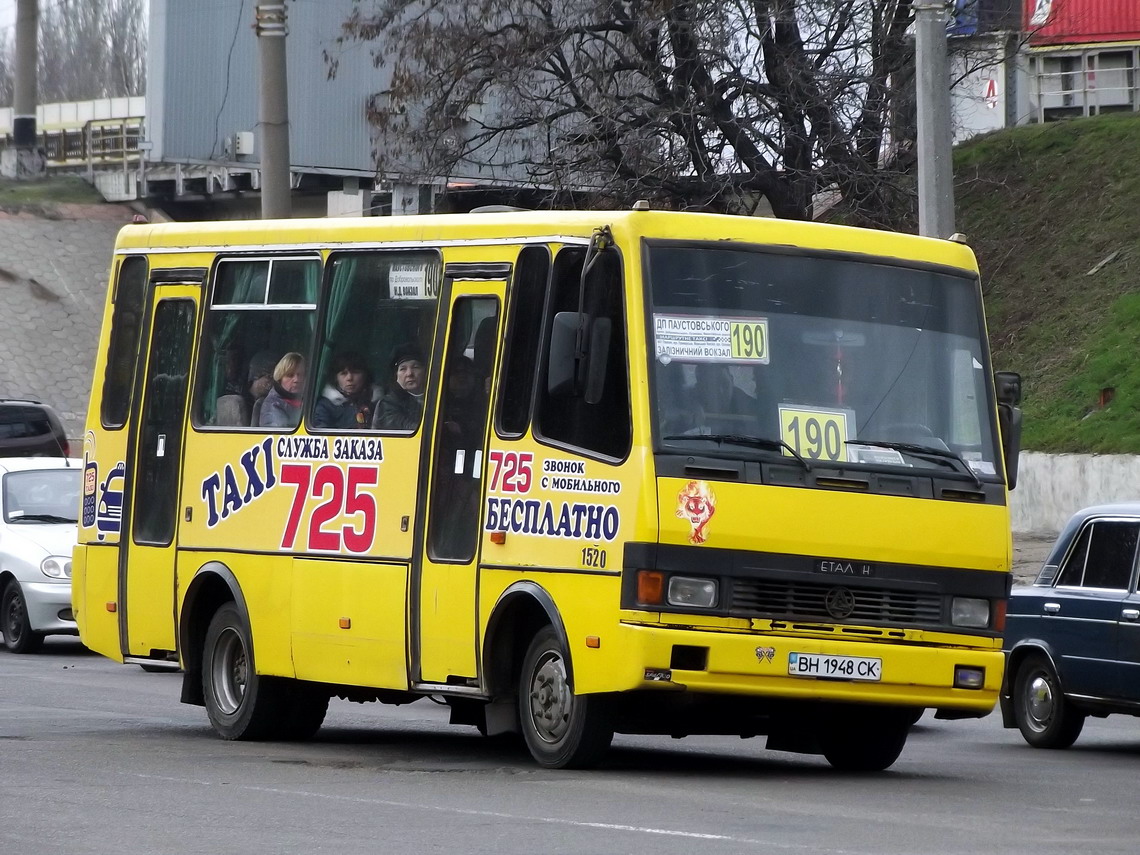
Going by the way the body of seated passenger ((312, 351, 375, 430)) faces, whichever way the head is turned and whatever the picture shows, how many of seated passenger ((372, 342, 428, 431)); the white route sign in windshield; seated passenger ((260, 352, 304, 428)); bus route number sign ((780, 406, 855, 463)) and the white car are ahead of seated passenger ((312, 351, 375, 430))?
3

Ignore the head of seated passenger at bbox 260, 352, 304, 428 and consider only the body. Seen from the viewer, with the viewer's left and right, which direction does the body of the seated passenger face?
facing the viewer and to the right of the viewer

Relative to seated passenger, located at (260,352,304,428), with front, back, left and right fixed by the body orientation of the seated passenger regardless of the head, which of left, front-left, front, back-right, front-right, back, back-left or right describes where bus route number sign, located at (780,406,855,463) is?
front

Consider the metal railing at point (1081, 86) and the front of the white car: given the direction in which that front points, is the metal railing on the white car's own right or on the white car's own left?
on the white car's own left

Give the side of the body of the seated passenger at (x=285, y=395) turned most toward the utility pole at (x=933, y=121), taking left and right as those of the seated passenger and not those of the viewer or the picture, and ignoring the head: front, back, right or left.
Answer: left

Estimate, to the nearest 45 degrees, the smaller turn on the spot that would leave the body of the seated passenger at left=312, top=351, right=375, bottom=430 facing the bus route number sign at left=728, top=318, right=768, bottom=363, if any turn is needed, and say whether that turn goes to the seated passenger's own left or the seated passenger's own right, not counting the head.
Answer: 0° — they already face it

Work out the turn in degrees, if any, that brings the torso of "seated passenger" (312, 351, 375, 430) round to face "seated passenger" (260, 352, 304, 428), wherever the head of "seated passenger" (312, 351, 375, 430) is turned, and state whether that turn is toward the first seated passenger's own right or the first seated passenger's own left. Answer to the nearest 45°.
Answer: approximately 180°

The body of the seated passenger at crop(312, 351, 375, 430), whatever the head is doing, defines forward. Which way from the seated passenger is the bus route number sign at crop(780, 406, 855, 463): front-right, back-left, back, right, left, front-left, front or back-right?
front
